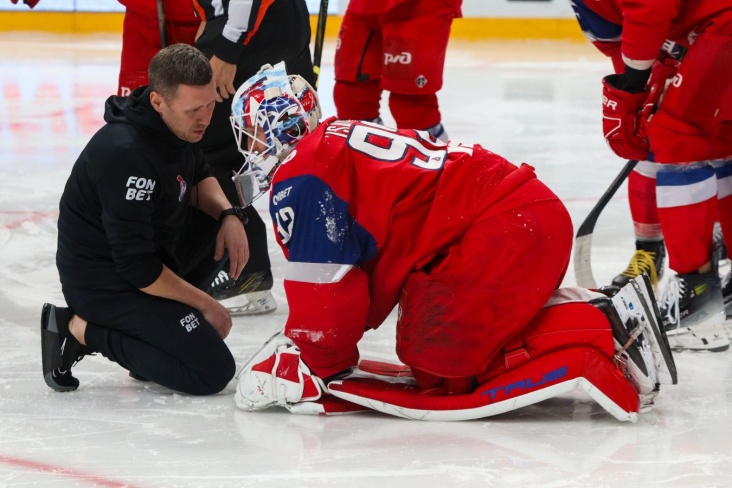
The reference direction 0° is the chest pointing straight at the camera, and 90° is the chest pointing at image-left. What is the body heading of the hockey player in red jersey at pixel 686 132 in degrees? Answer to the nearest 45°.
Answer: approximately 45°

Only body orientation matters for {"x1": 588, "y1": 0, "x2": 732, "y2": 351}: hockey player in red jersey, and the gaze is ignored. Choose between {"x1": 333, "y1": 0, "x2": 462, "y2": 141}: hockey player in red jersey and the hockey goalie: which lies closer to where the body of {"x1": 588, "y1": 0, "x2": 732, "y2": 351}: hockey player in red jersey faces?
the hockey goalie

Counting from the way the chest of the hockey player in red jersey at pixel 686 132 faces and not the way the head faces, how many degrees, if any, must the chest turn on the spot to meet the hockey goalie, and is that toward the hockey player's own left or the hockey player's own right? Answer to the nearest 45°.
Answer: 0° — they already face them

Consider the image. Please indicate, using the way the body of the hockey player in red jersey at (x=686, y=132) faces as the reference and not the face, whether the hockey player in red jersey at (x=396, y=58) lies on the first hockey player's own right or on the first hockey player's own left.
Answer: on the first hockey player's own right

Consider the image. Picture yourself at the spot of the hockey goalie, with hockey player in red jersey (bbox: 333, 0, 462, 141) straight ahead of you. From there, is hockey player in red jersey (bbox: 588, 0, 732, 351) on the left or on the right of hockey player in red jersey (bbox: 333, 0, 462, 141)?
right

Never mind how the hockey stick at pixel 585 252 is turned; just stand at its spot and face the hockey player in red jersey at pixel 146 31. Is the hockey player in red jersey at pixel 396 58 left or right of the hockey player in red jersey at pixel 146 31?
right

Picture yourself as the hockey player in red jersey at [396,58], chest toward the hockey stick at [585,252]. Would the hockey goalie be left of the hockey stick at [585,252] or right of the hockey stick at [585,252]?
right
